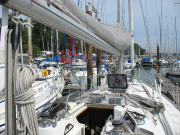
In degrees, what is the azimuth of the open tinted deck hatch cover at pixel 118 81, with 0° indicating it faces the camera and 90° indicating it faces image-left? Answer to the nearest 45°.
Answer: approximately 0°
